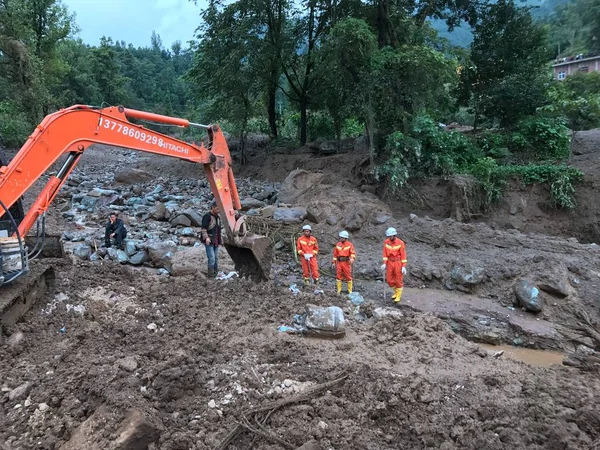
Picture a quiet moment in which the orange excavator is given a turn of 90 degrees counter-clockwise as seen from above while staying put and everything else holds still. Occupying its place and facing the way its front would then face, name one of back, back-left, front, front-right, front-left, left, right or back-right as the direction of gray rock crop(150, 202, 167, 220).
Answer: front

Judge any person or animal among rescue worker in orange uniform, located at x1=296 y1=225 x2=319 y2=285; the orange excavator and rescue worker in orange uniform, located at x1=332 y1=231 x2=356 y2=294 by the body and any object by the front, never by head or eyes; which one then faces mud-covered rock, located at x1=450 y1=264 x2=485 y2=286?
the orange excavator

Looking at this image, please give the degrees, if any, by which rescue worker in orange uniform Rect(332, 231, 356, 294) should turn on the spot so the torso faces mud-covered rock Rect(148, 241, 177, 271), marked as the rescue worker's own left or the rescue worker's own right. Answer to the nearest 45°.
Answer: approximately 90° to the rescue worker's own right

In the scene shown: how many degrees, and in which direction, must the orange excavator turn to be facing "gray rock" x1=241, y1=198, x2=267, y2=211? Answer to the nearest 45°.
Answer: approximately 45° to its left

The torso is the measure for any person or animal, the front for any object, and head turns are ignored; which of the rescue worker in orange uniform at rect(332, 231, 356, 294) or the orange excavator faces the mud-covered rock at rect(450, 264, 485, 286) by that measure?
the orange excavator

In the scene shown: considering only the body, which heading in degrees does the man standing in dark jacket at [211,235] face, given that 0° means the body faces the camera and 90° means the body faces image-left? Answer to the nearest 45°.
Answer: approximately 315°

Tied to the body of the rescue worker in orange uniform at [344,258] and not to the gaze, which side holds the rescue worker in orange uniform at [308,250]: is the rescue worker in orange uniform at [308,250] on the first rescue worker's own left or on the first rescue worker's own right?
on the first rescue worker's own right

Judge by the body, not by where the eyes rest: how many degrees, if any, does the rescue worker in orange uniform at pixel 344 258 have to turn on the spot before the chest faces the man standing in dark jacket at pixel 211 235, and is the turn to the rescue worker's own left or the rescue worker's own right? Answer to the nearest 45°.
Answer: approximately 90° to the rescue worker's own right

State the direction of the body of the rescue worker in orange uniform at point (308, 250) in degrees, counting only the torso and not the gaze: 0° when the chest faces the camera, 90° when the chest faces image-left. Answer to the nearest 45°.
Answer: approximately 0°

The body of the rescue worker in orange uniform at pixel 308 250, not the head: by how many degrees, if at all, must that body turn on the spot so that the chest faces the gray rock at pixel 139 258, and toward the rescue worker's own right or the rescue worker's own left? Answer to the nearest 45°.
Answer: approximately 90° to the rescue worker's own right

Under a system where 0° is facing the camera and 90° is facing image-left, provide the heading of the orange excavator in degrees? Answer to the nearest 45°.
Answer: approximately 270°

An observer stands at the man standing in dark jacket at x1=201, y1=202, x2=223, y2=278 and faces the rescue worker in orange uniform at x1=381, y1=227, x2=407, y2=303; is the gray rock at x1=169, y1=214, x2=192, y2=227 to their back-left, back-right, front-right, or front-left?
back-left
